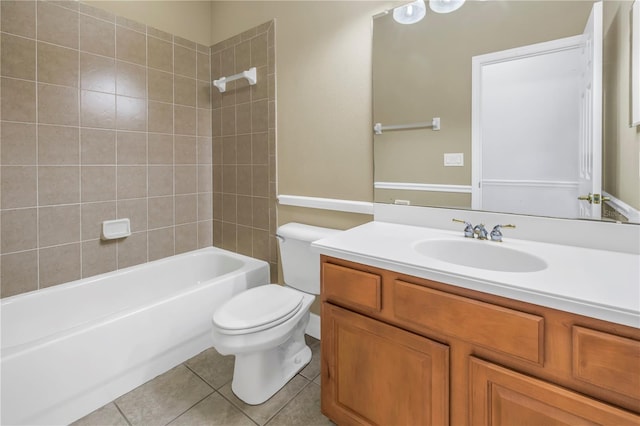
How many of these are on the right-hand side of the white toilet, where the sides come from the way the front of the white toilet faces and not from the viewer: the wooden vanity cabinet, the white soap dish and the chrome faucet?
1

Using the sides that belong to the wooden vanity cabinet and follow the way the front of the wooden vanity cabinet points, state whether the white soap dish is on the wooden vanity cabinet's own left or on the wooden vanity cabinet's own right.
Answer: on the wooden vanity cabinet's own right

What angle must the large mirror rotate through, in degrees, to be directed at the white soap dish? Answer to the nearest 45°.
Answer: approximately 45° to its right

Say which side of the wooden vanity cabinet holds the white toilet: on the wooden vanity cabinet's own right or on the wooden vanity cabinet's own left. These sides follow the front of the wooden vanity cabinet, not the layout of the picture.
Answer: on the wooden vanity cabinet's own right

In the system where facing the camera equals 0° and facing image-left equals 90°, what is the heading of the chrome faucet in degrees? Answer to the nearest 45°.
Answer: approximately 45°

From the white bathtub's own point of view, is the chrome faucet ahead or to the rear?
ahead

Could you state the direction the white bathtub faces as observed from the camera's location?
facing the viewer and to the right of the viewer
